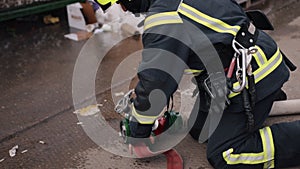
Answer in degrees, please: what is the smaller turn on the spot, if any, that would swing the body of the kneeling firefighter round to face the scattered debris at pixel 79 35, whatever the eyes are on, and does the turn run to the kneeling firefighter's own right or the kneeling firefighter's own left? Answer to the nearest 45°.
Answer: approximately 45° to the kneeling firefighter's own right

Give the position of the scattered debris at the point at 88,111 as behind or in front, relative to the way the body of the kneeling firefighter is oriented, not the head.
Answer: in front

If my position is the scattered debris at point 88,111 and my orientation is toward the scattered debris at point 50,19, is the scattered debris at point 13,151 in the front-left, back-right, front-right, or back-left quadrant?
back-left

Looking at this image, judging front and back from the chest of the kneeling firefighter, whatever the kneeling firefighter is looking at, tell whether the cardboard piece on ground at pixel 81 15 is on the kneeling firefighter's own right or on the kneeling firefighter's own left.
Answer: on the kneeling firefighter's own right

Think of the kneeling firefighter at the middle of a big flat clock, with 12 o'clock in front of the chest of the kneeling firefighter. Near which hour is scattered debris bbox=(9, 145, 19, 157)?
The scattered debris is roughly at 12 o'clock from the kneeling firefighter.

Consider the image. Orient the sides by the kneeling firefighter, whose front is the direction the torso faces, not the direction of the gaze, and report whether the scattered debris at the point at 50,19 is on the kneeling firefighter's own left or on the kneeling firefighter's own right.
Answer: on the kneeling firefighter's own right

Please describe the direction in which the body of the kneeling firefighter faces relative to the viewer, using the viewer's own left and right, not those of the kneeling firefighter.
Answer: facing to the left of the viewer
